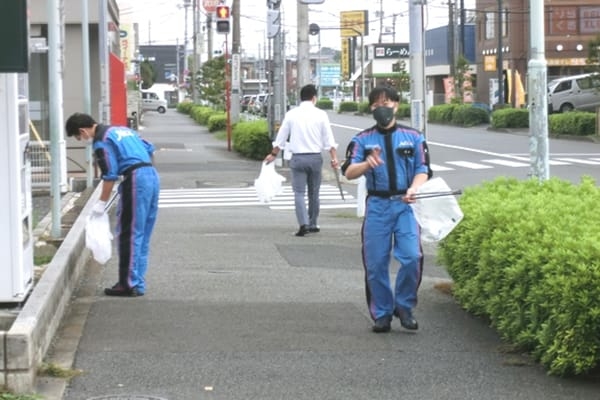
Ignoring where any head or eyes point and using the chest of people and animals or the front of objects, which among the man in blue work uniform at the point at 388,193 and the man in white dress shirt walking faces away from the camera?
the man in white dress shirt walking

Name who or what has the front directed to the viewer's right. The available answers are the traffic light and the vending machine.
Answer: the vending machine

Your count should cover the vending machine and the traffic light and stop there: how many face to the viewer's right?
1

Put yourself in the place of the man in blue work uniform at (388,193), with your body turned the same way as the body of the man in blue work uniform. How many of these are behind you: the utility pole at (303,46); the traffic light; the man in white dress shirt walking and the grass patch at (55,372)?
3

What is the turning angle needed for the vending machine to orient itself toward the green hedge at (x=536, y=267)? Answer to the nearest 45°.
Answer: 0° — it already faces it

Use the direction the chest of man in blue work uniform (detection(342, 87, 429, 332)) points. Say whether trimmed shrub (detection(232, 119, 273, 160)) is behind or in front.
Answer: behind

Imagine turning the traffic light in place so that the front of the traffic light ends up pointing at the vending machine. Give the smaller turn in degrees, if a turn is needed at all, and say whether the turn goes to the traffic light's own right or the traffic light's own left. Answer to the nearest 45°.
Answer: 0° — it already faces it

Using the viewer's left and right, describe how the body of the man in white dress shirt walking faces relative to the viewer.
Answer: facing away from the viewer

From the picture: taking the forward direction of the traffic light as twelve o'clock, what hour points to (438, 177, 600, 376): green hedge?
The green hedge is roughly at 12 o'clock from the traffic light.

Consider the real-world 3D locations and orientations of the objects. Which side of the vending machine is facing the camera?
right

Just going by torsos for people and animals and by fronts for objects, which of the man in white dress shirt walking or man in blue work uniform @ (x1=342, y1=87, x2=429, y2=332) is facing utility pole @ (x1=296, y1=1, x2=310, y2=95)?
the man in white dress shirt walking

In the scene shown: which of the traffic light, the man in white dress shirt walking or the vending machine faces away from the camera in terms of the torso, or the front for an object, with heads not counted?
the man in white dress shirt walking

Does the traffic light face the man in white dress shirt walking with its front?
yes
